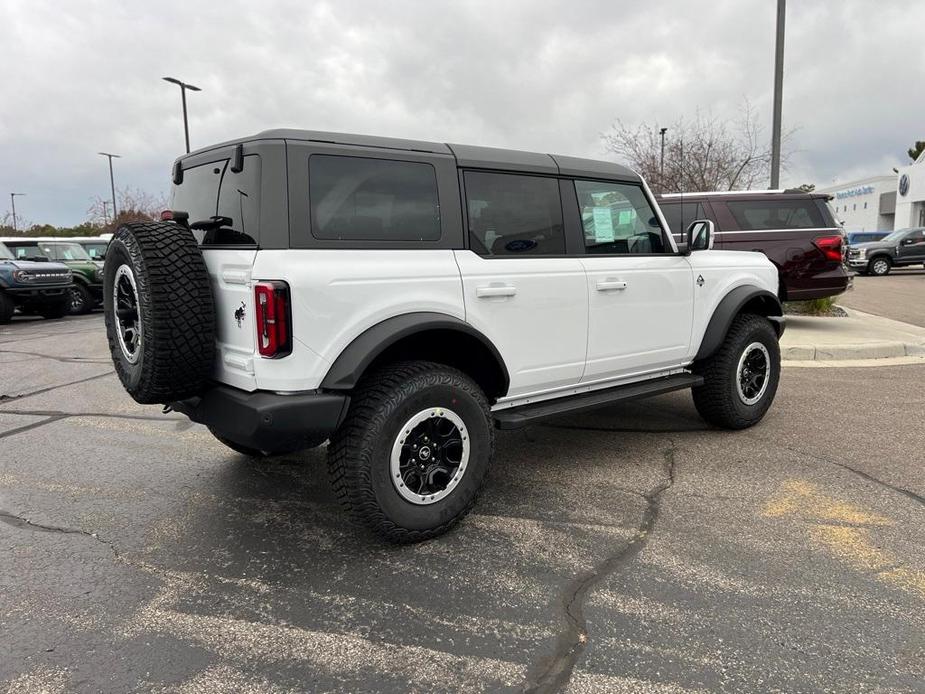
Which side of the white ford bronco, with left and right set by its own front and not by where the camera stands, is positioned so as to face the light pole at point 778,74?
front

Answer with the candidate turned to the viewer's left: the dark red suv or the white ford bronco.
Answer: the dark red suv

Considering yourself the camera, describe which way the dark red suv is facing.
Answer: facing to the left of the viewer

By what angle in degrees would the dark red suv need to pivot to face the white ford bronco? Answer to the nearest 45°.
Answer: approximately 90° to its left

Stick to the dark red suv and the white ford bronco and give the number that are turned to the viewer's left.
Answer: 1

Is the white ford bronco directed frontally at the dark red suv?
yes

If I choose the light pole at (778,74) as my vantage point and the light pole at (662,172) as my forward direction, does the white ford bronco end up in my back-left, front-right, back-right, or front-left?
back-left

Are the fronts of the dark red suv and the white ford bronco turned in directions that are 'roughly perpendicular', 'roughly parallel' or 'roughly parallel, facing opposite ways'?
roughly perpendicular

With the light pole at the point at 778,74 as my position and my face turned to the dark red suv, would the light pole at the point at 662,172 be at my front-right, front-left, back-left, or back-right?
back-right

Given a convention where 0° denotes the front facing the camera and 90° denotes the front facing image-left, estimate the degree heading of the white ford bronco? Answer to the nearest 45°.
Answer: approximately 225°
